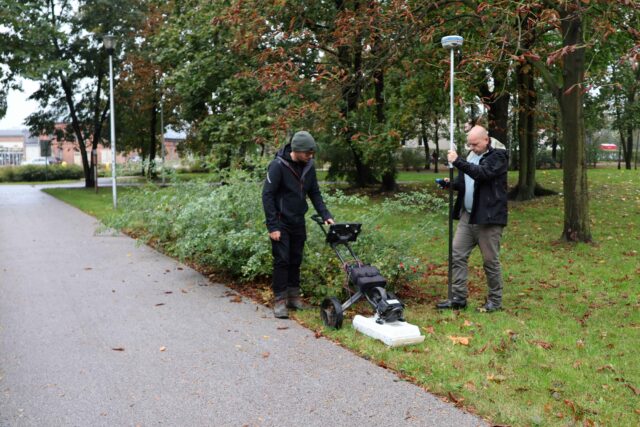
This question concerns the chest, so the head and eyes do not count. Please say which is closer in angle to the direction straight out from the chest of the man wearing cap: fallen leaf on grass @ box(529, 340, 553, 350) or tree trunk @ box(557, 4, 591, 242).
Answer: the fallen leaf on grass

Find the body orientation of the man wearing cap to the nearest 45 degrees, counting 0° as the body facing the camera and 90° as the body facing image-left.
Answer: approximately 315°

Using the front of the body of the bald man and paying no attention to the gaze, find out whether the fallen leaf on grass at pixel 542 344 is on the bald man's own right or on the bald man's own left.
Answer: on the bald man's own left

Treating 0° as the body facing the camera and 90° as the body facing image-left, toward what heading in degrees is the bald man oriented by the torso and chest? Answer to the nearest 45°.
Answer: approximately 45°

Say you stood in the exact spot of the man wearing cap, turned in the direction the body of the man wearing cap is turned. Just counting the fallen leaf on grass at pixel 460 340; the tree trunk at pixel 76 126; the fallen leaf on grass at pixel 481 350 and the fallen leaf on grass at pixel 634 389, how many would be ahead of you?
3
